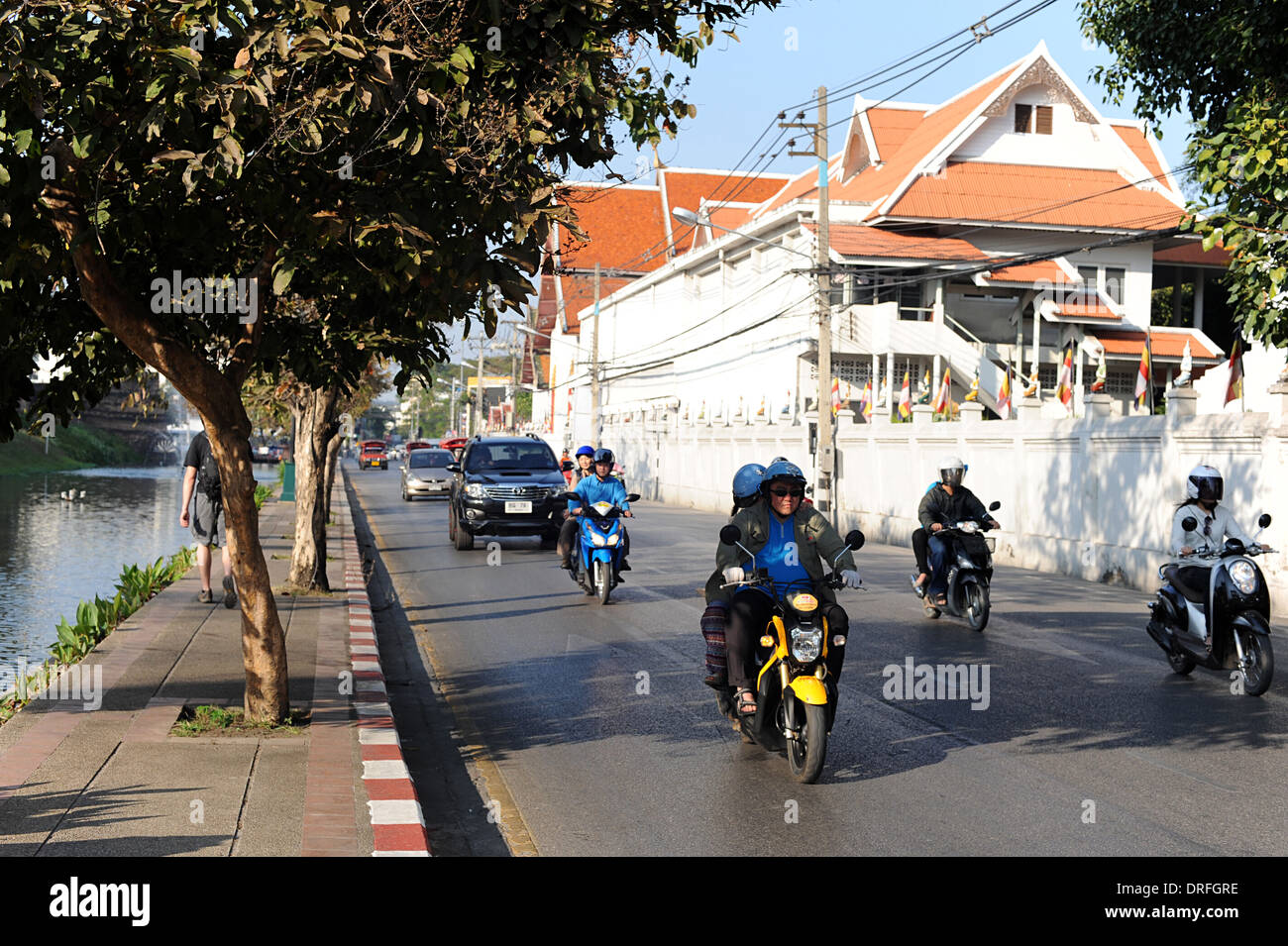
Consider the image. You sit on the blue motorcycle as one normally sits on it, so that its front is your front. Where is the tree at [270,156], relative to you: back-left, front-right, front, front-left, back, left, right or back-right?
front

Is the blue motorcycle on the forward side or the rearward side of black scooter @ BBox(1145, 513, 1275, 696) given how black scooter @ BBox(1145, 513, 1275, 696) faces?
on the rearward side

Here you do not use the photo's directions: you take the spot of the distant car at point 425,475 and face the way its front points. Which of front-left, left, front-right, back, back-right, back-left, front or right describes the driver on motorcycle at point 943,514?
front

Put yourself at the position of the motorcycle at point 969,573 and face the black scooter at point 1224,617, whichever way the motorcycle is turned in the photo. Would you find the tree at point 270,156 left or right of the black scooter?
right

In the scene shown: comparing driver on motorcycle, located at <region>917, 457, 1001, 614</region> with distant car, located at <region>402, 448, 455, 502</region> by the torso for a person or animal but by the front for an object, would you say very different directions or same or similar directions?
same or similar directions

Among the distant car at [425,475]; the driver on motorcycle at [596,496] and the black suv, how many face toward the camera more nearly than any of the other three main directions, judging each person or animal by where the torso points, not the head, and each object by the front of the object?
3

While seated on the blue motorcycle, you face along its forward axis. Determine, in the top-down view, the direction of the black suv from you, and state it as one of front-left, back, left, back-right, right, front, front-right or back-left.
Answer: back

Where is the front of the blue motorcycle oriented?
toward the camera

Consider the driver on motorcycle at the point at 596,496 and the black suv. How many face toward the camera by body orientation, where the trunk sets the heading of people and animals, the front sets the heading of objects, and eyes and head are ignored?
2

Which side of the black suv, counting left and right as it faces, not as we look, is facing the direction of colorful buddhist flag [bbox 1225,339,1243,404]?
left

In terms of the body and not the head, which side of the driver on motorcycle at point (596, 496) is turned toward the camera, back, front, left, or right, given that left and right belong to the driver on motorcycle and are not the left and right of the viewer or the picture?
front

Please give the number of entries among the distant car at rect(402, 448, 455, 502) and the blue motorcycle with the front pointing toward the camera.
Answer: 2

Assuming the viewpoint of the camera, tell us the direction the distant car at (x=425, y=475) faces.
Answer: facing the viewer

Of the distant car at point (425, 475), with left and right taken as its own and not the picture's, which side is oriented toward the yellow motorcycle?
front

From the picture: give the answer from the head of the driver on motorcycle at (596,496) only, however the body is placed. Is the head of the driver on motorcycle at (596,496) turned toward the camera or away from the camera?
toward the camera

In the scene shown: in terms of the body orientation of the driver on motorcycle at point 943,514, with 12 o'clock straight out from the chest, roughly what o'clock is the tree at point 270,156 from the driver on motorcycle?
The tree is roughly at 2 o'clock from the driver on motorcycle.

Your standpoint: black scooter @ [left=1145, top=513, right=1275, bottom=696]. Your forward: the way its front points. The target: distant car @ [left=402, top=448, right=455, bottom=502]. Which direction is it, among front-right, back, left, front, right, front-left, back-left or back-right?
back
